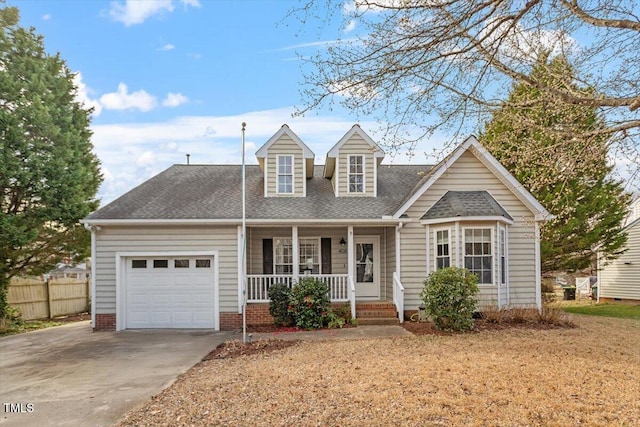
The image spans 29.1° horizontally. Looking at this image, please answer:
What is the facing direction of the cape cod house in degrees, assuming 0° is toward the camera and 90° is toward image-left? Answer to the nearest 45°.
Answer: approximately 0°

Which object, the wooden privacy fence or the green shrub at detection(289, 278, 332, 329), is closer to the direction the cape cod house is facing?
the green shrub

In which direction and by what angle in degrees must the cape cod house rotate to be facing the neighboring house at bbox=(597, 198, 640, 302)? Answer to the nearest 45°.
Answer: approximately 135° to its left

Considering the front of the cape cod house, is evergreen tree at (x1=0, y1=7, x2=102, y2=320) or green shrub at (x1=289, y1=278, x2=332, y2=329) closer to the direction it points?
the green shrub

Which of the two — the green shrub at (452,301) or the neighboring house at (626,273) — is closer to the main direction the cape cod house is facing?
the green shrub

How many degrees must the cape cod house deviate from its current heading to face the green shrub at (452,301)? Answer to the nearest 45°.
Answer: approximately 45° to its left

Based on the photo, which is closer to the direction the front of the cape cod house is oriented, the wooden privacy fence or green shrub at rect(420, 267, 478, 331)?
the green shrub
